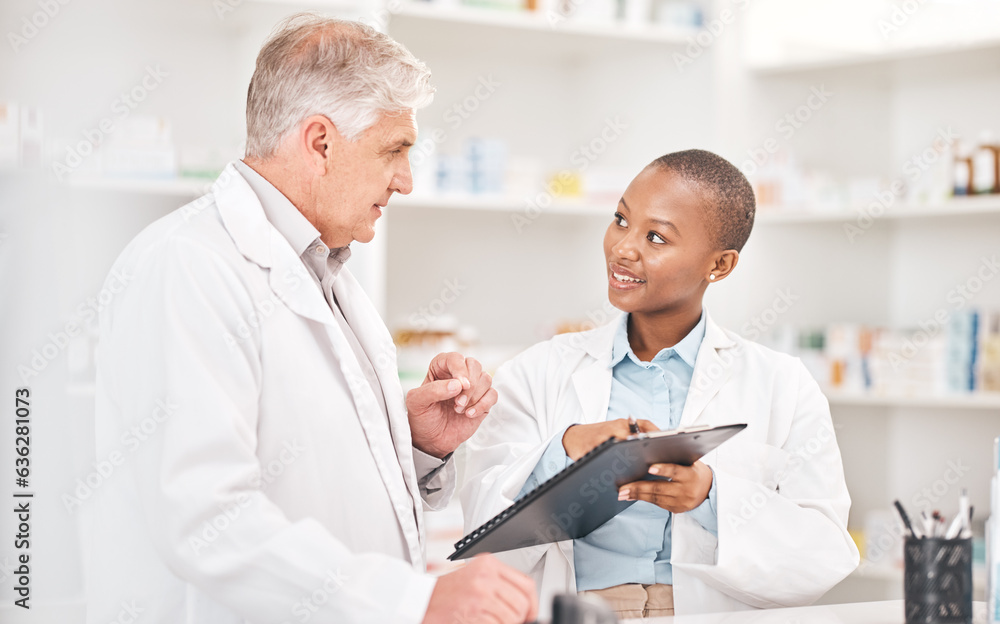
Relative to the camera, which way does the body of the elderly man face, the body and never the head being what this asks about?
to the viewer's right

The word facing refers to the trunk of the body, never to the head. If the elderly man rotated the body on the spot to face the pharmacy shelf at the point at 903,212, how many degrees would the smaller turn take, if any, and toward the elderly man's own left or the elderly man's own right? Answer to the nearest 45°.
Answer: approximately 45° to the elderly man's own left

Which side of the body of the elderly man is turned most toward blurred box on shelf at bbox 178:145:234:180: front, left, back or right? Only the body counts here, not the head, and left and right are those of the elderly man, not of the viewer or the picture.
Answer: left

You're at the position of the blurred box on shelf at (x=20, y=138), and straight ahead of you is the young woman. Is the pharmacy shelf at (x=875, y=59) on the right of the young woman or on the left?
left

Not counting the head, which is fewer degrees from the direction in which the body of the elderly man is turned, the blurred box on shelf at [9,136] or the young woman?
the young woman

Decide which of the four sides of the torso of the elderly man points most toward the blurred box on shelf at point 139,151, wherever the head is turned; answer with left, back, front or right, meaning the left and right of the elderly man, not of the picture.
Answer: left

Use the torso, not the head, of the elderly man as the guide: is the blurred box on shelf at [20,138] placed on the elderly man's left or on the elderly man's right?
on the elderly man's left

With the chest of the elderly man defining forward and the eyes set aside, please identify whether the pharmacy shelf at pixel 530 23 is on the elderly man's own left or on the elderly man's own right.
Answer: on the elderly man's own left
